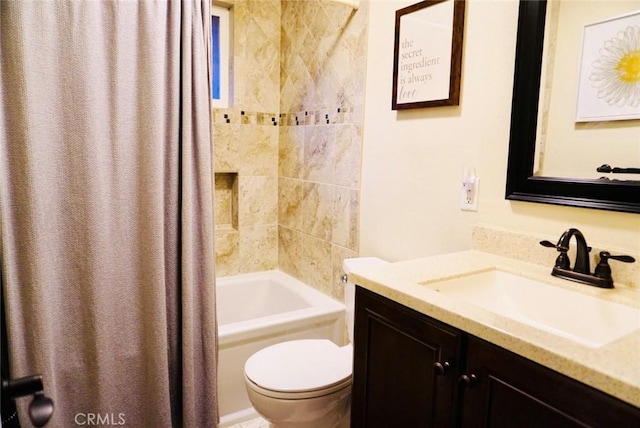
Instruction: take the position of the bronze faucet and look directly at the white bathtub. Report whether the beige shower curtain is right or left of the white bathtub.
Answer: left

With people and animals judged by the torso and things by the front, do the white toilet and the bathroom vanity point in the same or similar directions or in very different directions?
same or similar directions

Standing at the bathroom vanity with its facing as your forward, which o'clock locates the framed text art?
The framed text art is roughly at 4 o'clock from the bathroom vanity.

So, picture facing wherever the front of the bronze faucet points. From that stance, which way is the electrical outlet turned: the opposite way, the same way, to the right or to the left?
the same way

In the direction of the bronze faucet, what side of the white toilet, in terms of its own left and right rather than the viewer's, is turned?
left

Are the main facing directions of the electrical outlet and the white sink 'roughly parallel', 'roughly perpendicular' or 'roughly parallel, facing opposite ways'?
roughly parallel

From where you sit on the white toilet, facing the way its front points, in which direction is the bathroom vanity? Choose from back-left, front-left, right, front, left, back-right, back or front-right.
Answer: left

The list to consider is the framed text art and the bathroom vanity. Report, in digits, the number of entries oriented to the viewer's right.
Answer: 0

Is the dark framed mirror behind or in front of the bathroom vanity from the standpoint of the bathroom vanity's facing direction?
behind

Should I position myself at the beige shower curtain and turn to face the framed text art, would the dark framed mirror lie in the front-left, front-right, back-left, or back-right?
front-right

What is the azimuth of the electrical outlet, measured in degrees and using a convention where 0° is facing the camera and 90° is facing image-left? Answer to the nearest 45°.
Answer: approximately 45°

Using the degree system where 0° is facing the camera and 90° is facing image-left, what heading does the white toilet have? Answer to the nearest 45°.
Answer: approximately 45°
